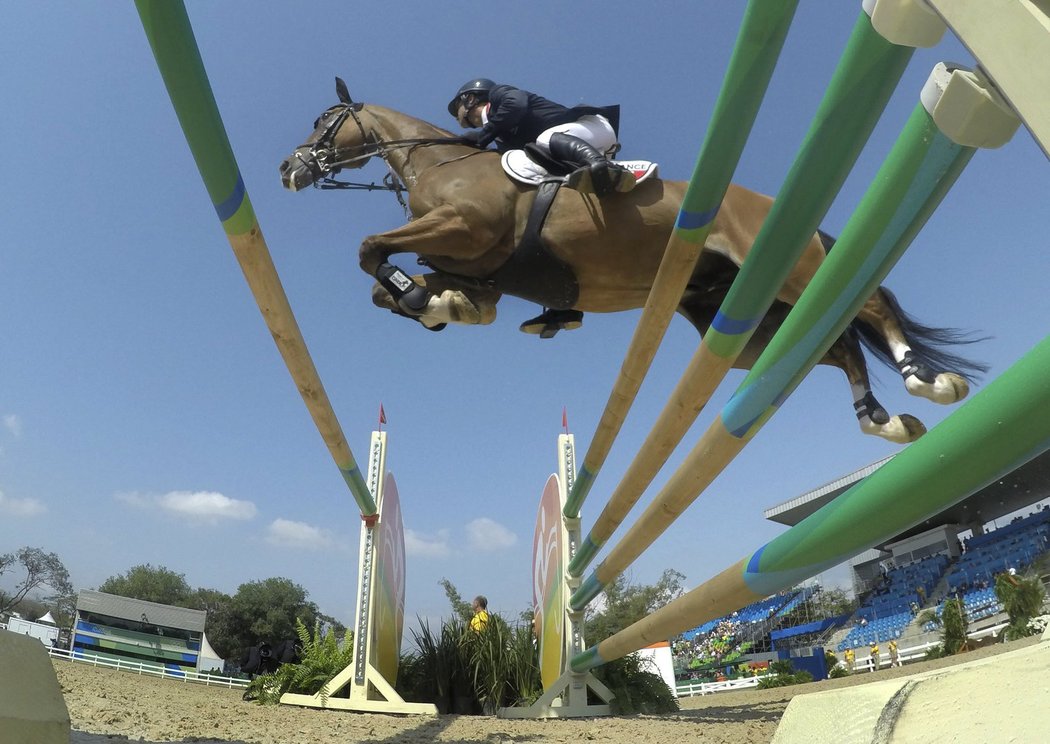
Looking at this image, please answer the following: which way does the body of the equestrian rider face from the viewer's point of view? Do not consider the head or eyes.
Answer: to the viewer's left

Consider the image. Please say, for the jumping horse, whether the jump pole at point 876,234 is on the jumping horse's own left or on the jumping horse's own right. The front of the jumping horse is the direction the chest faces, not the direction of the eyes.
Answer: on the jumping horse's own left

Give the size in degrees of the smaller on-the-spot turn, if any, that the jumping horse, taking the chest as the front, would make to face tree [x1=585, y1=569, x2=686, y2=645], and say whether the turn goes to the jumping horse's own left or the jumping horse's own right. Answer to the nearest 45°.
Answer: approximately 90° to the jumping horse's own right

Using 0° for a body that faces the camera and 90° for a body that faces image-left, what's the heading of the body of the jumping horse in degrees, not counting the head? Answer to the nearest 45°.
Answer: approximately 90°

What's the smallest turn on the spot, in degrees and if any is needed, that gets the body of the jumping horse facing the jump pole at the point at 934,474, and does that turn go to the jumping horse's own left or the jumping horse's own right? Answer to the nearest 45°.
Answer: approximately 90° to the jumping horse's own left

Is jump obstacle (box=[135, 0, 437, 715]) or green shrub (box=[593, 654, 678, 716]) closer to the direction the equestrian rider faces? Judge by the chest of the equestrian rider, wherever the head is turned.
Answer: the jump obstacle
